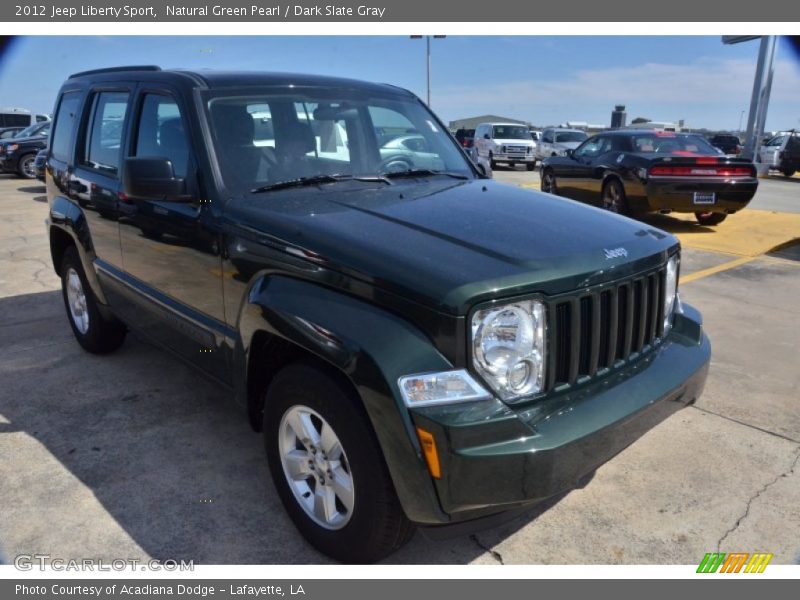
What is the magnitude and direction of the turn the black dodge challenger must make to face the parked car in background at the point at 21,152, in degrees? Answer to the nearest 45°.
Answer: approximately 45° to its left

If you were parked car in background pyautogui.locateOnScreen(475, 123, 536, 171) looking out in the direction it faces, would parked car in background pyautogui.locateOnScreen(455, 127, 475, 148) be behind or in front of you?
behind

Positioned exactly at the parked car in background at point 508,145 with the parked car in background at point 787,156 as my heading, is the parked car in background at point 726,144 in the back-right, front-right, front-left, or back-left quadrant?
front-left

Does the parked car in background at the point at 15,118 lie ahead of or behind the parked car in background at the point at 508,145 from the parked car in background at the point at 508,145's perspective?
behind

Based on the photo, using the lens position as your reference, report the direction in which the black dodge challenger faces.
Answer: facing away from the viewer and to the left of the viewer

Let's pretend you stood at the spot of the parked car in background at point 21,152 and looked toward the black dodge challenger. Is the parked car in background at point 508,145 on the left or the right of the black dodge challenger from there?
left

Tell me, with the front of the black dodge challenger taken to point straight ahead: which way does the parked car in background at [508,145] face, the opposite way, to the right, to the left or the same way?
the opposite way

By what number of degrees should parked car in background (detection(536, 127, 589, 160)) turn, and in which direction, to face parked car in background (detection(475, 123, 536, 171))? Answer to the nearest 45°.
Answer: approximately 45° to its right

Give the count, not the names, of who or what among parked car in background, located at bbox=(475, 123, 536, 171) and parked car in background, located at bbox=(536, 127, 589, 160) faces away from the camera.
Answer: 0

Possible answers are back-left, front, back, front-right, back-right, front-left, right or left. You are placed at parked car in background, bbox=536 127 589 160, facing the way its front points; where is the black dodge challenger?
front-left

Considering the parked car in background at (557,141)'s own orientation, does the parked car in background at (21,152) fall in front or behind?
in front

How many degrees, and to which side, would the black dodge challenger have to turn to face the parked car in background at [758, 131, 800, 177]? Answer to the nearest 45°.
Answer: approximately 45° to its right

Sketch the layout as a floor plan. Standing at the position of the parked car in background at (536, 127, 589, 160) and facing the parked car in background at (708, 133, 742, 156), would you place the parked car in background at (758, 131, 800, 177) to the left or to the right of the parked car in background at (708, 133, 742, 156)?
right
